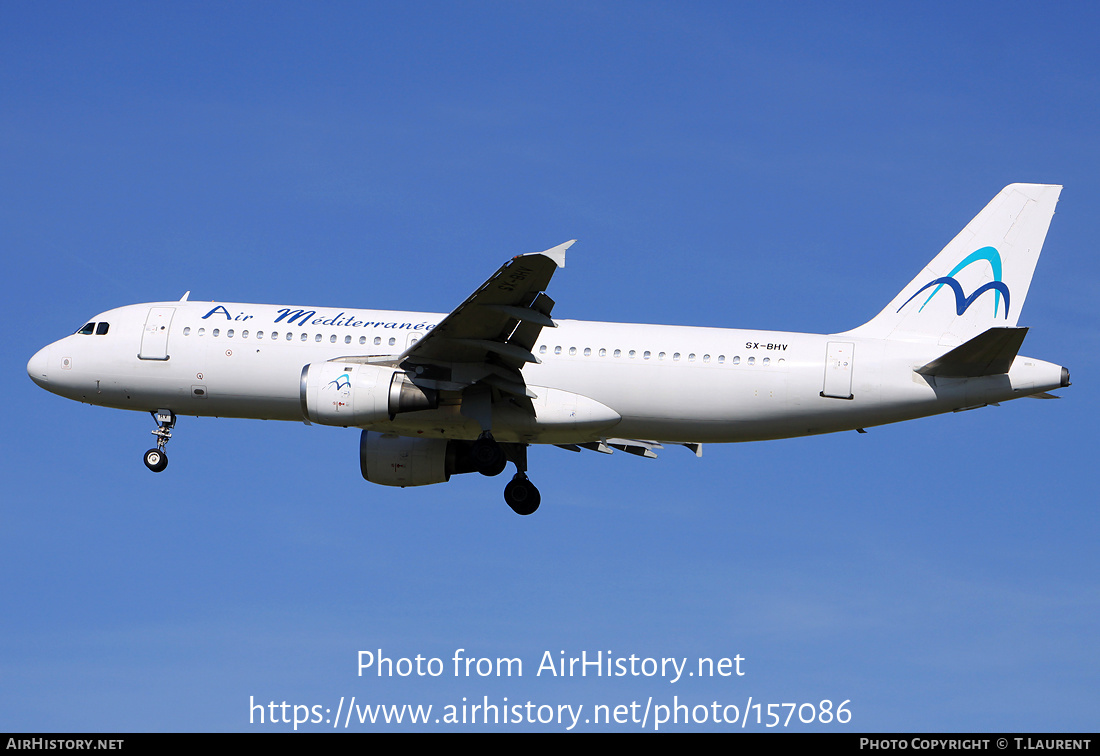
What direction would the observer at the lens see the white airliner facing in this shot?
facing to the left of the viewer
